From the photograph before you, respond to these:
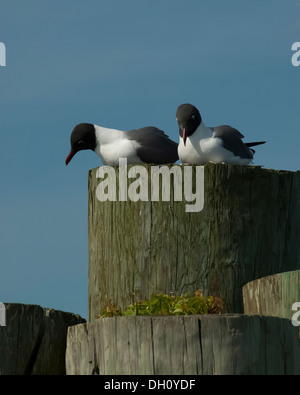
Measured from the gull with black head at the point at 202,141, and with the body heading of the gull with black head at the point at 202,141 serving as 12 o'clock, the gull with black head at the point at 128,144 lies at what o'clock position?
the gull with black head at the point at 128,144 is roughly at 3 o'clock from the gull with black head at the point at 202,141.

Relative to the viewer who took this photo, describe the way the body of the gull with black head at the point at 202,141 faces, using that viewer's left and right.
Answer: facing the viewer and to the left of the viewer

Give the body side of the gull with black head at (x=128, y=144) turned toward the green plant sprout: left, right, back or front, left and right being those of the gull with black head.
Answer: left

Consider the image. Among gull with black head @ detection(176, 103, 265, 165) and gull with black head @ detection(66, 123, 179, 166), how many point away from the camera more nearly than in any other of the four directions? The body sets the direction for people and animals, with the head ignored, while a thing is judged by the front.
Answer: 0

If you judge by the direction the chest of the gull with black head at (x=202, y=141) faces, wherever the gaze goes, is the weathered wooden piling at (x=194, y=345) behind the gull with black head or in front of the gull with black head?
in front

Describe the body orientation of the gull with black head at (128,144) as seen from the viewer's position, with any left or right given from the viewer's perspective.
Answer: facing to the left of the viewer

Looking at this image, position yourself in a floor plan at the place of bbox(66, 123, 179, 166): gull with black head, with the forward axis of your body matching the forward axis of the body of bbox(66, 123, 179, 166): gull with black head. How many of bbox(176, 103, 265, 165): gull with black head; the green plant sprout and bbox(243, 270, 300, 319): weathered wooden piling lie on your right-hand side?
0

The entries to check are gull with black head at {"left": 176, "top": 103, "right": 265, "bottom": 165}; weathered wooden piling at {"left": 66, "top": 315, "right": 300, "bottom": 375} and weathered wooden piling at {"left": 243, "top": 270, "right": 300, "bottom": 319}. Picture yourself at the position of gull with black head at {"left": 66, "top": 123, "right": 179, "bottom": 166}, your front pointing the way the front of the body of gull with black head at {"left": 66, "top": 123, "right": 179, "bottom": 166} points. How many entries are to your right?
0
